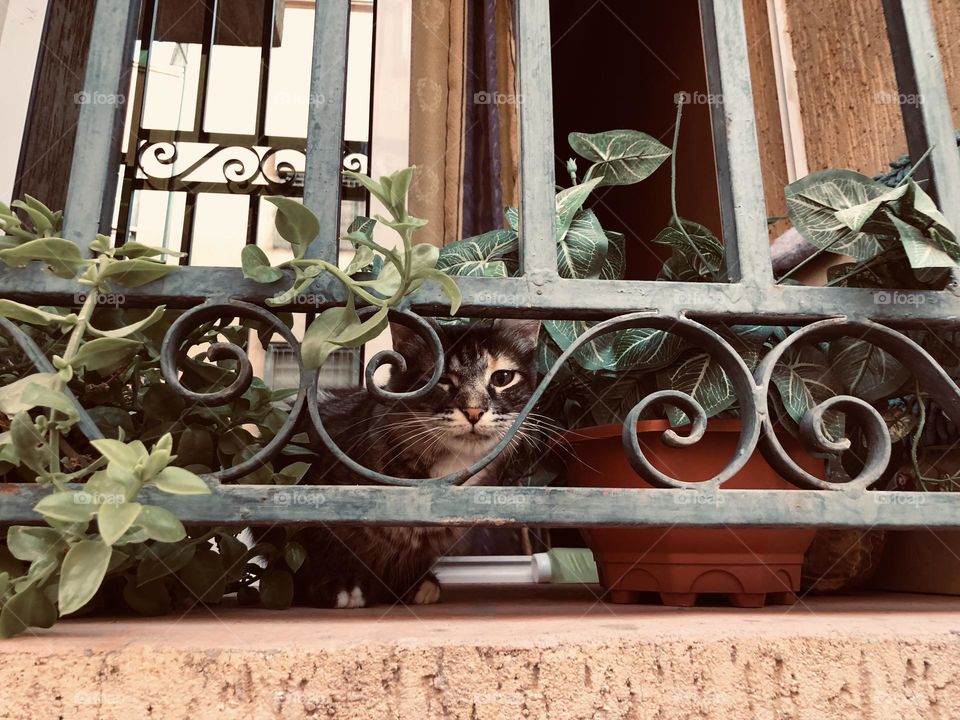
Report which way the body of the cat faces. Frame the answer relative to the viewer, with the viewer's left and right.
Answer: facing the viewer and to the right of the viewer

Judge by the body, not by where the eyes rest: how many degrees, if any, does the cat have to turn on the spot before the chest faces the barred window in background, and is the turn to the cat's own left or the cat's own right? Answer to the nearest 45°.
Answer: approximately 135° to the cat's own left
